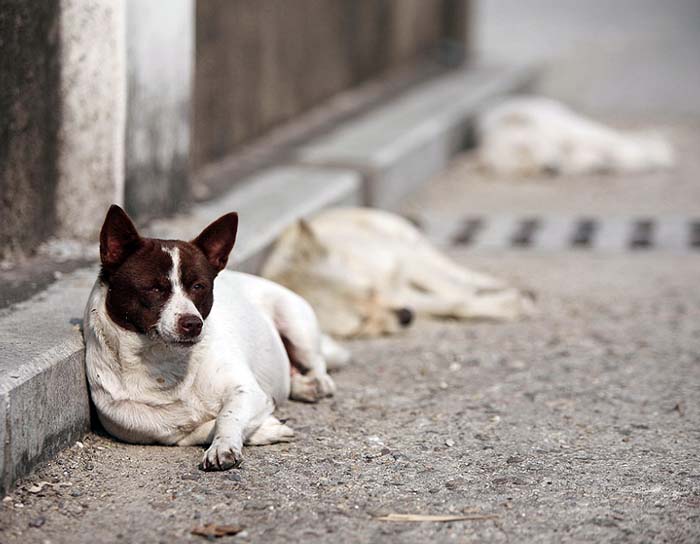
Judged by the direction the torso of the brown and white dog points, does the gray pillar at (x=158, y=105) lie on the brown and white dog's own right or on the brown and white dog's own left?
on the brown and white dog's own right

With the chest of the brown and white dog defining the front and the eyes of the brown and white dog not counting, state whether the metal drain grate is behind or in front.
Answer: behind

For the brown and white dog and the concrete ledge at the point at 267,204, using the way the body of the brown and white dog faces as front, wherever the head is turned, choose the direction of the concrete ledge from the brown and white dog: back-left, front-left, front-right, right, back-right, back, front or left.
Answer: back-right

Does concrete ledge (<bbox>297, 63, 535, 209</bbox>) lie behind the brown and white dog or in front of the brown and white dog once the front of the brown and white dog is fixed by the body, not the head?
behind

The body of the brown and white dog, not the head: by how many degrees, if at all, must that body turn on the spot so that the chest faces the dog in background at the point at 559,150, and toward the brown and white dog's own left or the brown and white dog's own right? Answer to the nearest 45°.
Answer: approximately 180°

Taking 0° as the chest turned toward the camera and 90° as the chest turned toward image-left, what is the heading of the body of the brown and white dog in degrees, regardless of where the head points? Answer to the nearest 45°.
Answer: approximately 45°

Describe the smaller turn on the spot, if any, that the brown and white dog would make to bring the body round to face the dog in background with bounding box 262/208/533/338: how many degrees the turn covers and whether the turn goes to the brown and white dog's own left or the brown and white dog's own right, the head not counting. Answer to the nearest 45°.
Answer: approximately 180°
